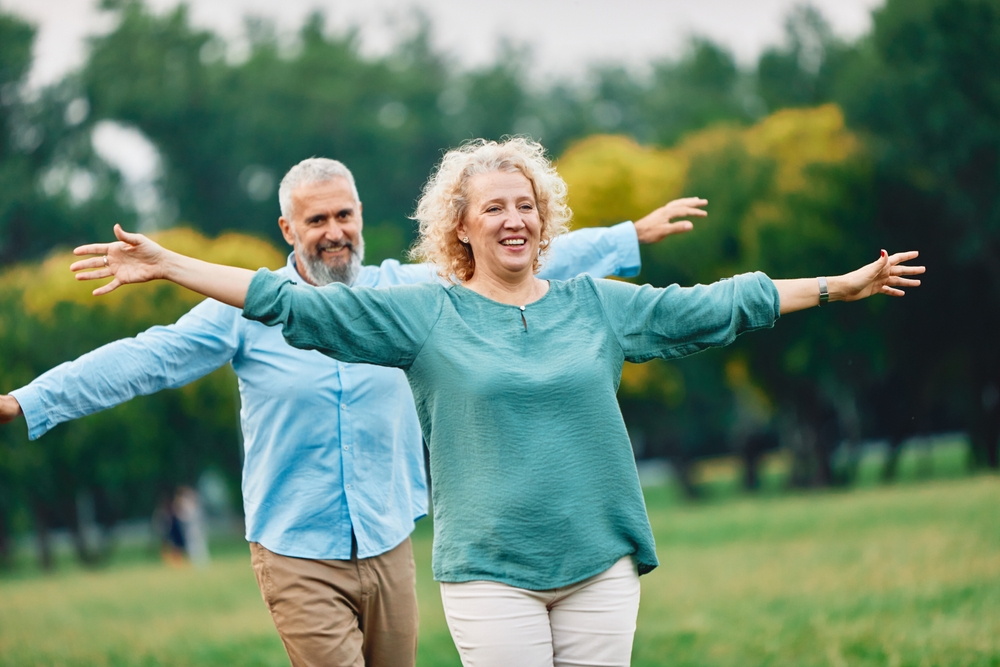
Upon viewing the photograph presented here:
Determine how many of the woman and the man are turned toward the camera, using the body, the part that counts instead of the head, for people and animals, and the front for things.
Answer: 2

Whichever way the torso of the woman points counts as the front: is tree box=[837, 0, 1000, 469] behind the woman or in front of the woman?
behind

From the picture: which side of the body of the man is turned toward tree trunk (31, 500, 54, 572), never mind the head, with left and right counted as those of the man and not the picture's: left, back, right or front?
back

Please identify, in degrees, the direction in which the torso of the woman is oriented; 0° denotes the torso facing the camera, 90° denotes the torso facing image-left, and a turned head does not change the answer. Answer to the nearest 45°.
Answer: approximately 0°

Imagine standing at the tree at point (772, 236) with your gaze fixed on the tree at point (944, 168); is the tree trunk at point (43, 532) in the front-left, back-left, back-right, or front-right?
back-right

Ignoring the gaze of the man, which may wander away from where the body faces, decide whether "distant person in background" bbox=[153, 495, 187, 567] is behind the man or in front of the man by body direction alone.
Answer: behind

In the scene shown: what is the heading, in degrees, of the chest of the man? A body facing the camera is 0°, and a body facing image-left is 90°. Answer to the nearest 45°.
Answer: approximately 0°

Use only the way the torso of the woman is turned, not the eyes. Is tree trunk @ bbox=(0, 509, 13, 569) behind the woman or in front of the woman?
behind

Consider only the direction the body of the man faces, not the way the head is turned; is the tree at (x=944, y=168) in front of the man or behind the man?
behind

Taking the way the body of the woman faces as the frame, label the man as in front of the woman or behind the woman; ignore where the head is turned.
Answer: behind

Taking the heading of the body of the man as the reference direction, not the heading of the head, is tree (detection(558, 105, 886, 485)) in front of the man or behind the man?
behind
